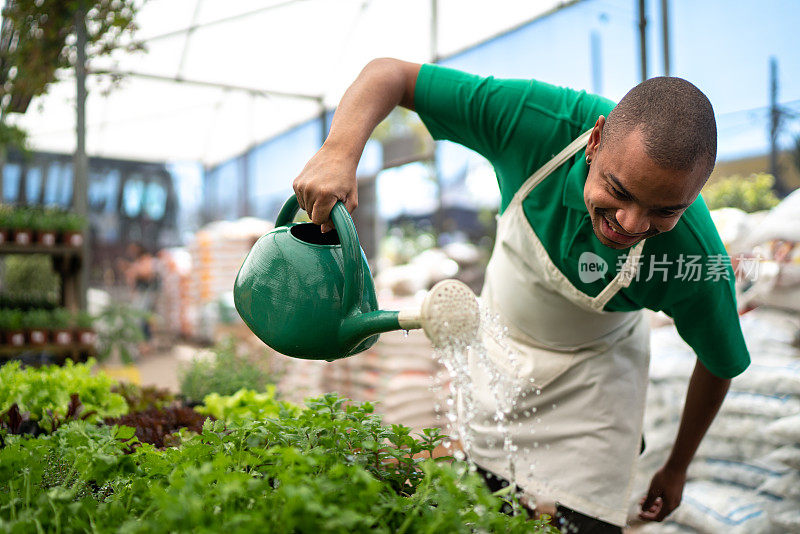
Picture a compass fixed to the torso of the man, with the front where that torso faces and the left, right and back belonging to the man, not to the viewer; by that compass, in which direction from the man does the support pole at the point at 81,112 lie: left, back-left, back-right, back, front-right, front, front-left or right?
back-right

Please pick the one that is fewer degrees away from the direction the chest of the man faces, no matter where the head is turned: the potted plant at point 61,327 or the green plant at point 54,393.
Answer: the green plant

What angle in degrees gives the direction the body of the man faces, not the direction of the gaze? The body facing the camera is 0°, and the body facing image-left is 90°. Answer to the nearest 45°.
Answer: approximately 0°

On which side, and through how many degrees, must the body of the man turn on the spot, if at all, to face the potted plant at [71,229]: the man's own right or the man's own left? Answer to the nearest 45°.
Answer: approximately 135° to the man's own right

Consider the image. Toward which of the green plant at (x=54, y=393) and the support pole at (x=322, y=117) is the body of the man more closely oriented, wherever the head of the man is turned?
the green plant

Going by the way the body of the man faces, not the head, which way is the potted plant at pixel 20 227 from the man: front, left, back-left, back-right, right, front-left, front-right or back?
back-right
